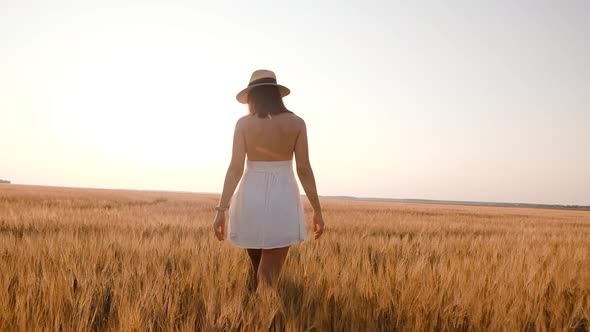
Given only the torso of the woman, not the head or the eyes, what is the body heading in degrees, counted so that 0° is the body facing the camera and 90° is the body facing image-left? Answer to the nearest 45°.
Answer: approximately 180°

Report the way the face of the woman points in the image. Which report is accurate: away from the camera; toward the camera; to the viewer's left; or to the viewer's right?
away from the camera
